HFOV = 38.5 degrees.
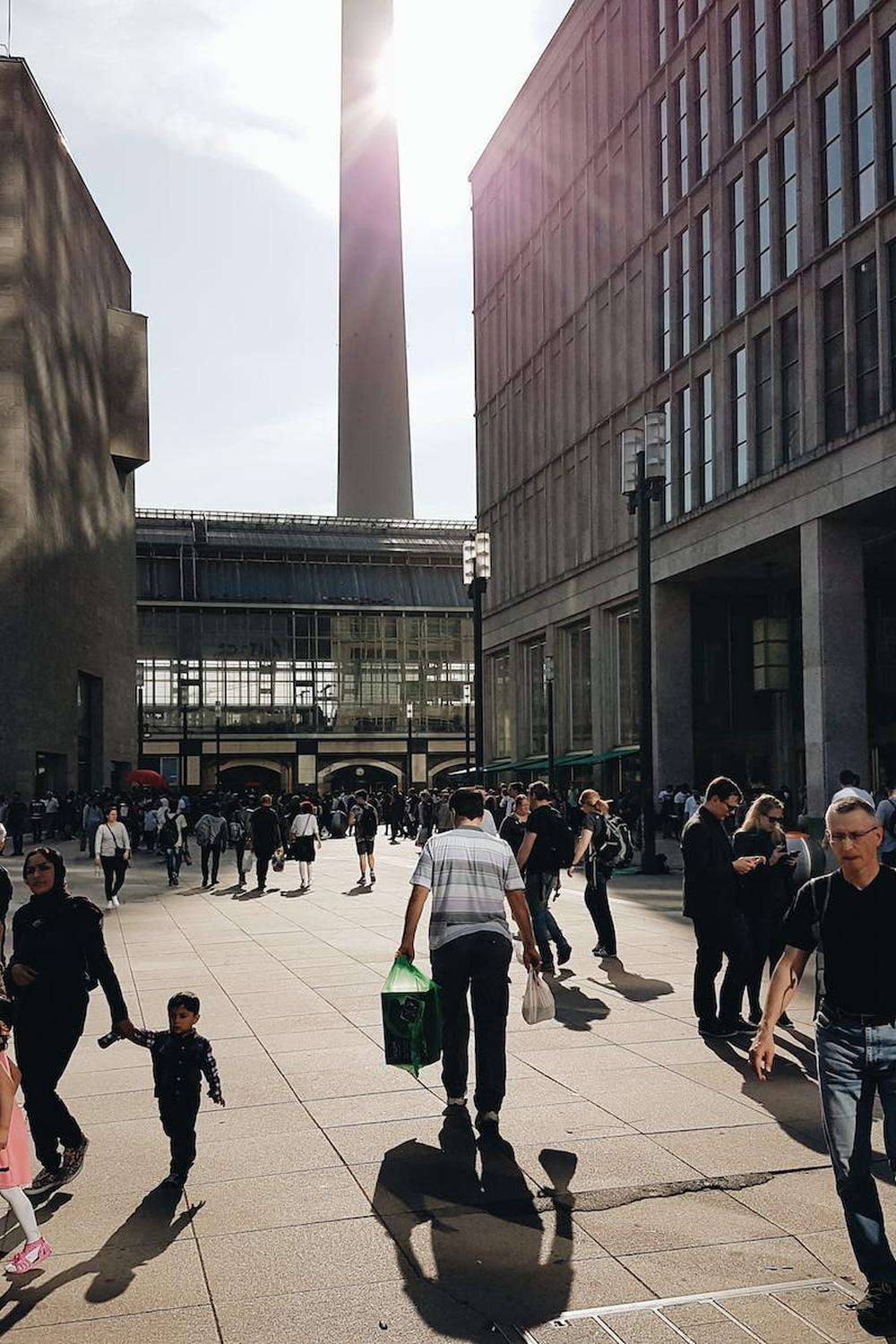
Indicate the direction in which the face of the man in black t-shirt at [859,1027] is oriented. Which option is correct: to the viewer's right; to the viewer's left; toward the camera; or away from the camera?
toward the camera

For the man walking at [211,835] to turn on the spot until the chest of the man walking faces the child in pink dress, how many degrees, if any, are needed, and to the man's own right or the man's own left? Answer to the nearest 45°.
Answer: approximately 180°

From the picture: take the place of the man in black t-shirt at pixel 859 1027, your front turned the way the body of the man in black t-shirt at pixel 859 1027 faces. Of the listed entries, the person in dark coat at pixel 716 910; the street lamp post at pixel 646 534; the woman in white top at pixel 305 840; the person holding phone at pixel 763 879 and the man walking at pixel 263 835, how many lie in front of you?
0

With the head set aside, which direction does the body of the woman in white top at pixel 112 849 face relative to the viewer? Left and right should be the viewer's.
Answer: facing the viewer

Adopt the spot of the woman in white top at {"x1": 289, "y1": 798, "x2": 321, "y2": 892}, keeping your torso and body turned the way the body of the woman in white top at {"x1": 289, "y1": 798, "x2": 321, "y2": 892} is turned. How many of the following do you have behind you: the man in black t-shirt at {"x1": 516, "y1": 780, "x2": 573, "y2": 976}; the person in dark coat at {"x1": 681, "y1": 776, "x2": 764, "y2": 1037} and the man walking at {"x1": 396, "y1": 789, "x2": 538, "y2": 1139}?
3

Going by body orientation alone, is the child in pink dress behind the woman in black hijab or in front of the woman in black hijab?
in front

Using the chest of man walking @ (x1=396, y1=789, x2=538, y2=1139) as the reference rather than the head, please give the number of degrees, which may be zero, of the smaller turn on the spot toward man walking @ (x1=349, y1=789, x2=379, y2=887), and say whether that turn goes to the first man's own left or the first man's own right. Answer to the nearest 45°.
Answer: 0° — they already face them

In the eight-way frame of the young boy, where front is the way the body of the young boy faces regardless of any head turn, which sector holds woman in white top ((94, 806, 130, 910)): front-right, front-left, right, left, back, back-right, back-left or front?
back

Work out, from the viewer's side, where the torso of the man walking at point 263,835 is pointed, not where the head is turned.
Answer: away from the camera

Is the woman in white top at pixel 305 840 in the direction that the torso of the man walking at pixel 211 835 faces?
no

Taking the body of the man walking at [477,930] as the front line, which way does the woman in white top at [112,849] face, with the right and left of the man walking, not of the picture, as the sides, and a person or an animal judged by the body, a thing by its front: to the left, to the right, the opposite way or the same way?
the opposite way

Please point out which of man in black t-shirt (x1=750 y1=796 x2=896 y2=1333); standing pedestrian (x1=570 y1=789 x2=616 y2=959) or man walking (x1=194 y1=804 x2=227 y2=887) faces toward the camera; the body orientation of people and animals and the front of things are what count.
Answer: the man in black t-shirt

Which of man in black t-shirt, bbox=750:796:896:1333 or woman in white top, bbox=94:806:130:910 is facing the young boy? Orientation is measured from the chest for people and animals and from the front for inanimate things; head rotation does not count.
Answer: the woman in white top

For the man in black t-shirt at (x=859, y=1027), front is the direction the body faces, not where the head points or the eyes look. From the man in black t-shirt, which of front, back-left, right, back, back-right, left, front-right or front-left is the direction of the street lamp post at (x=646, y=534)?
back

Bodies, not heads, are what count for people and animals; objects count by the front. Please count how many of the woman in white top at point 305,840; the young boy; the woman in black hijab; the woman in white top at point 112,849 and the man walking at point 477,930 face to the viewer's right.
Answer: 0

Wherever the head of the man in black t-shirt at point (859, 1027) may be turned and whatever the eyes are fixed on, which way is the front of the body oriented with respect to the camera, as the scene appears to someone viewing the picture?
toward the camera

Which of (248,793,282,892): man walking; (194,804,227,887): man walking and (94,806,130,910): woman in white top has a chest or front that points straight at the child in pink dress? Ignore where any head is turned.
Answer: the woman in white top

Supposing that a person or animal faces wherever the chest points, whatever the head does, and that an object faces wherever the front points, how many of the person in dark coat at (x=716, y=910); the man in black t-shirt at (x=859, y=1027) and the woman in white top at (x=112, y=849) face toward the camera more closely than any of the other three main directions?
2

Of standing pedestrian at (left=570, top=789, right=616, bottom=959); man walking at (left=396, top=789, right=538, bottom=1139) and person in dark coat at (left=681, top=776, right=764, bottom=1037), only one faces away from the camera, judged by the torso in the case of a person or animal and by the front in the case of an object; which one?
the man walking

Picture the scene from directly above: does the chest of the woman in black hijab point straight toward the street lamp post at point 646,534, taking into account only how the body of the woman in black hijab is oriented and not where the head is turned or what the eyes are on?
no

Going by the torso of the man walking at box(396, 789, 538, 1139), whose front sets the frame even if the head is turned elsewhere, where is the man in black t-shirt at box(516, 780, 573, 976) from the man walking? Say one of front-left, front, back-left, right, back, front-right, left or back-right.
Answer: front

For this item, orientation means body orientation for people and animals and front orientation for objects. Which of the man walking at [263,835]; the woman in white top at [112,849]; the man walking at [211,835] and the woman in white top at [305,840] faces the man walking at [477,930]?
the woman in white top at [112,849]
